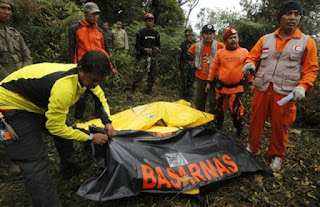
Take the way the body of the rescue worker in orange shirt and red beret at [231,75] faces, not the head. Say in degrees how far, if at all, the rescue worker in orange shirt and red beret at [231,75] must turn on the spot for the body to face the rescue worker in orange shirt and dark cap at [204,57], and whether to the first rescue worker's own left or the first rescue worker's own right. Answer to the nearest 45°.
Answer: approximately 135° to the first rescue worker's own right

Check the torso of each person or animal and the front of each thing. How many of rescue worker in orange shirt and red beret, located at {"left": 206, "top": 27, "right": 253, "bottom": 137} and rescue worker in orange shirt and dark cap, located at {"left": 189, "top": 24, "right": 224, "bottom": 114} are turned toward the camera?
2

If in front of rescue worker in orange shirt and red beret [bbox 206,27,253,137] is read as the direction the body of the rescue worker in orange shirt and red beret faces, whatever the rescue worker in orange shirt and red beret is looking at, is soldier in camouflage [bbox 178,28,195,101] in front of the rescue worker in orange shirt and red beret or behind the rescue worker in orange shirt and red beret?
behind

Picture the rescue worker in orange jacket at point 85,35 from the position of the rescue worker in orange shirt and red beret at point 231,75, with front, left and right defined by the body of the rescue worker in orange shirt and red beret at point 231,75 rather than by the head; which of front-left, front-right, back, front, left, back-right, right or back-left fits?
right

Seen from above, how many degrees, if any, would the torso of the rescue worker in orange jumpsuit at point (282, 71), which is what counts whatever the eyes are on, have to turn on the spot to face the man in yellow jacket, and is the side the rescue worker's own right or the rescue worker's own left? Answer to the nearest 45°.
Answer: approximately 45° to the rescue worker's own right

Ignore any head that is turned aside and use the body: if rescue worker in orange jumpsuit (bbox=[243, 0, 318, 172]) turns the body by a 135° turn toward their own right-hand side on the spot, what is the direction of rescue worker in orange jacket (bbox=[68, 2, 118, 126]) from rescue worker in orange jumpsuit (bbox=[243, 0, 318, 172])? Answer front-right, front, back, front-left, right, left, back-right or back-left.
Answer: front-left

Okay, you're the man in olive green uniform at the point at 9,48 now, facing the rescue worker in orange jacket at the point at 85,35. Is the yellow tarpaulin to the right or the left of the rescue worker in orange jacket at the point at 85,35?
right

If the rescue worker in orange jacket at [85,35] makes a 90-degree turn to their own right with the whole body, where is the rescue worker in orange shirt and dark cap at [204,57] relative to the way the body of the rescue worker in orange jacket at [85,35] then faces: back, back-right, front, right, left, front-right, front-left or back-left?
back-left
